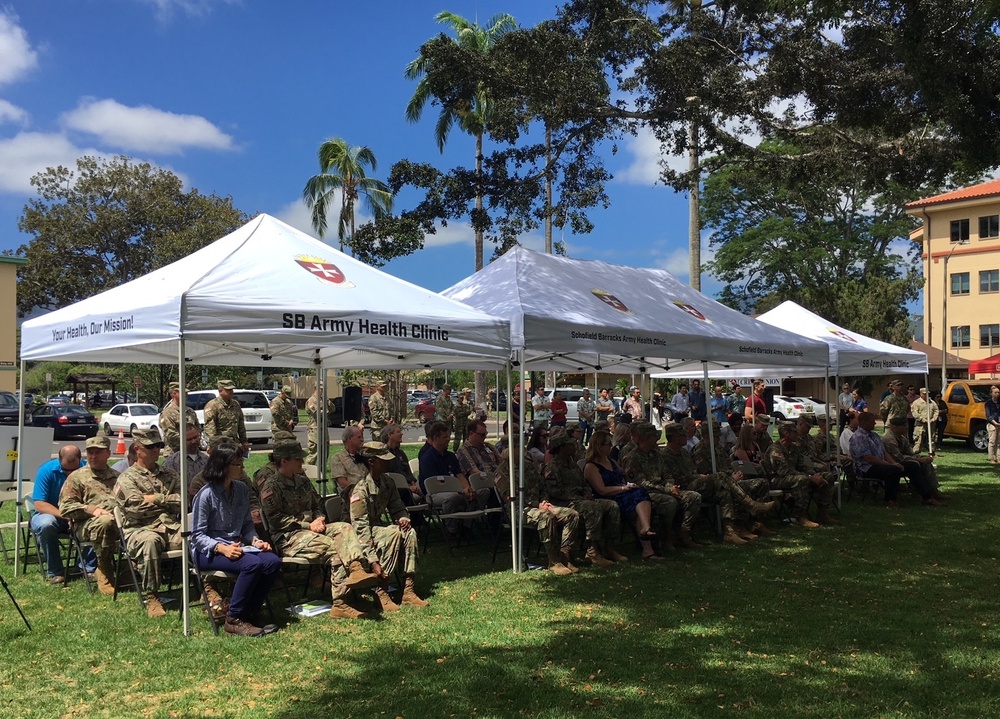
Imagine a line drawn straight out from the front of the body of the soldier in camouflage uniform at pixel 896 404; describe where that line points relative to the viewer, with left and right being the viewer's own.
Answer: facing the viewer and to the right of the viewer

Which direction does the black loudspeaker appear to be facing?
toward the camera

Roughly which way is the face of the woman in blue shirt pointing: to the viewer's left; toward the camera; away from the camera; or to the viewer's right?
to the viewer's right

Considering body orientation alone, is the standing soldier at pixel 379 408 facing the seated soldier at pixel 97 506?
no

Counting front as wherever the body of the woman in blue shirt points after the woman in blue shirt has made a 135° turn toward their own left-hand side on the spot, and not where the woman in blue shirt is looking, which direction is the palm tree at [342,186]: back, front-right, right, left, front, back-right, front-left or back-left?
front

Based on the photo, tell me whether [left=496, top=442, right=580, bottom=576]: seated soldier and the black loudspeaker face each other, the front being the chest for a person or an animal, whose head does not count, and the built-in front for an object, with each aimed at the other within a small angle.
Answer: no

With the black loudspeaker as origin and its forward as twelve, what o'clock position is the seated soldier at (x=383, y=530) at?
The seated soldier is roughly at 12 o'clock from the black loudspeaker.

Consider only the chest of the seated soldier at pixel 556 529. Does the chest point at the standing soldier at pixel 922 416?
no

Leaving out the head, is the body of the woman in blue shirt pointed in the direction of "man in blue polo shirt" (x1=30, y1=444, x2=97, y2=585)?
no

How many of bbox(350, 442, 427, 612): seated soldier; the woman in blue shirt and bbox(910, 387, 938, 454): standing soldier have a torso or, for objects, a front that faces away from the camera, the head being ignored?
0

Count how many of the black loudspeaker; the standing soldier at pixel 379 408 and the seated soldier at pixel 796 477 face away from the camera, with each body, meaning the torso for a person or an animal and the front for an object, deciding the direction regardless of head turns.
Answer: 0

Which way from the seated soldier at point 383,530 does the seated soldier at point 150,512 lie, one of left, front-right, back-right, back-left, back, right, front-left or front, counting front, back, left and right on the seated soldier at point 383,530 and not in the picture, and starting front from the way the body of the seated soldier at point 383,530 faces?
back-right

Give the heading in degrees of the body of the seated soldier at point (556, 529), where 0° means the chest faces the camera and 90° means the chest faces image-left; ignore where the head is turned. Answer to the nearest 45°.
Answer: approximately 315°

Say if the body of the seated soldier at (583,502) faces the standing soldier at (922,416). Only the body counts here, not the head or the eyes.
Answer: no

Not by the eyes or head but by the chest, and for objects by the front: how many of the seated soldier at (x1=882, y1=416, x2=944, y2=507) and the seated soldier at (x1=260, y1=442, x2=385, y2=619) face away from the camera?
0

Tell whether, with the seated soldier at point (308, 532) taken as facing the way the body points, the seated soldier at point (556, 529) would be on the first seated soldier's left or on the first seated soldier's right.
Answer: on the first seated soldier's left

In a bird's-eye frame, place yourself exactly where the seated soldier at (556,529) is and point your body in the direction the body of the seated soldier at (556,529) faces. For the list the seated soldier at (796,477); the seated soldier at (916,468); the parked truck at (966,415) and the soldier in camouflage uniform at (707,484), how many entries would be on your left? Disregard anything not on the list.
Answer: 4
